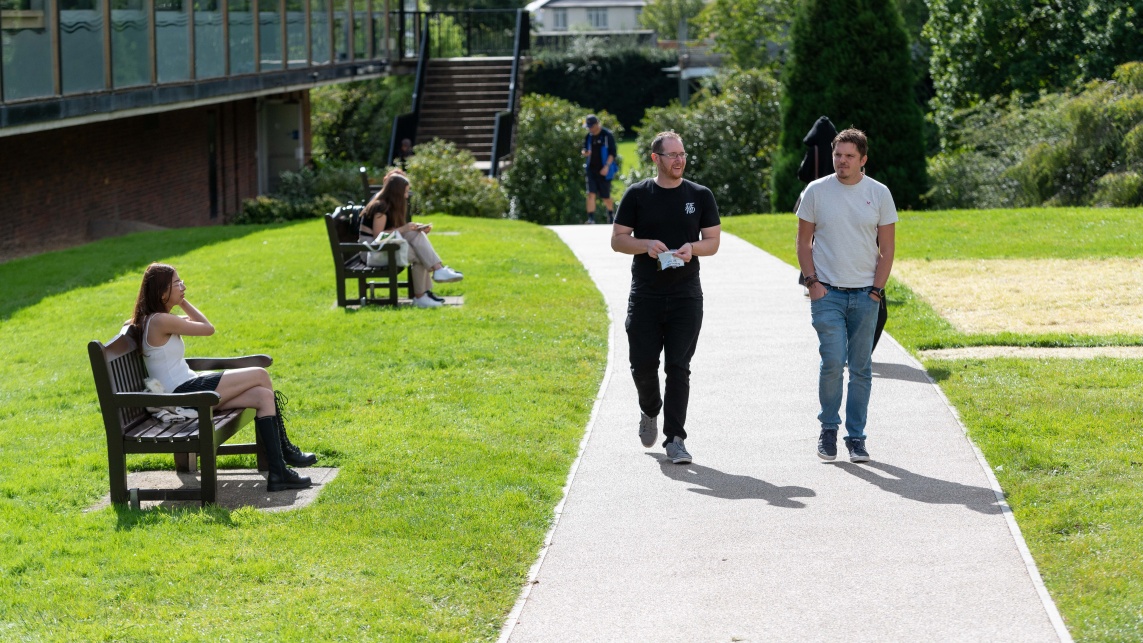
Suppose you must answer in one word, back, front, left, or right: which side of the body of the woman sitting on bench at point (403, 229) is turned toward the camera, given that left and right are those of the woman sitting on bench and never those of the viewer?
right

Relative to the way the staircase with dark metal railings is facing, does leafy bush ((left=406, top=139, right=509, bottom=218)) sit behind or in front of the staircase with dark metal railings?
in front

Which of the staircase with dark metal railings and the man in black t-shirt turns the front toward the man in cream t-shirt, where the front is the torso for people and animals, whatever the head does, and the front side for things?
the staircase with dark metal railings

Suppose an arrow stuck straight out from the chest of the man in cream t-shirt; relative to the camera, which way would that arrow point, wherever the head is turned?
toward the camera

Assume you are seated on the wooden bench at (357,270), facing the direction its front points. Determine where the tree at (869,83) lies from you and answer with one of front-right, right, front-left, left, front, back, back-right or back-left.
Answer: front-left

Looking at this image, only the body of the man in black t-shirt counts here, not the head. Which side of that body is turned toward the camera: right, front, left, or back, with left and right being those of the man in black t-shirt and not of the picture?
front

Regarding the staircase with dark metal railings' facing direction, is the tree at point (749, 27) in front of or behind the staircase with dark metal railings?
behind

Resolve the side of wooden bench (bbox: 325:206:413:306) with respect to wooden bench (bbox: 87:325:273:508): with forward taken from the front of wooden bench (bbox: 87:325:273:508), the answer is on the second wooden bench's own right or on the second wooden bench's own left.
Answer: on the second wooden bench's own left

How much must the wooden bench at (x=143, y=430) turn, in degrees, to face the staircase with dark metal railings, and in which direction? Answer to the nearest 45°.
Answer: approximately 90° to its left

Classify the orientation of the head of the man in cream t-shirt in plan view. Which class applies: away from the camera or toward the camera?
toward the camera

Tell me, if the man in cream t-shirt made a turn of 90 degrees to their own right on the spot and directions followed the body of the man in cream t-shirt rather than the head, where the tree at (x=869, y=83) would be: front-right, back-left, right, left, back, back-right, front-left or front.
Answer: right

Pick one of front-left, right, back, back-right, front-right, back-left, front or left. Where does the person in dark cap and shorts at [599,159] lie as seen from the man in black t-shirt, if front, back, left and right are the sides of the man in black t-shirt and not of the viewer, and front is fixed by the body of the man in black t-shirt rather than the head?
back

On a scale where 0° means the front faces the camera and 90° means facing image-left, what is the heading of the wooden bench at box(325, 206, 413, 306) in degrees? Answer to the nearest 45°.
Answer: approximately 270°

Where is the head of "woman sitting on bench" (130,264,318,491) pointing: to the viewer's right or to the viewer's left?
to the viewer's right

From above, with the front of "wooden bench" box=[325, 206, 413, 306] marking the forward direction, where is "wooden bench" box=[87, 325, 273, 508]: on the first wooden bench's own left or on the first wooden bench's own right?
on the first wooden bench's own right

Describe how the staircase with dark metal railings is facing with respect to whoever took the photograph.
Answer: facing the viewer

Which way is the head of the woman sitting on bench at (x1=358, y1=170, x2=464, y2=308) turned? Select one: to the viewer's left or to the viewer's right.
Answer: to the viewer's right

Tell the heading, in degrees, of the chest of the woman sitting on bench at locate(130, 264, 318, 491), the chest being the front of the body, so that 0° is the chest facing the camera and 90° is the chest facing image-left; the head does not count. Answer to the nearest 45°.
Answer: approximately 270°

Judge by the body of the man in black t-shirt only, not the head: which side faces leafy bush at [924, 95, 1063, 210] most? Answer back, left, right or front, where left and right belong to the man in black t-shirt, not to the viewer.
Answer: back
